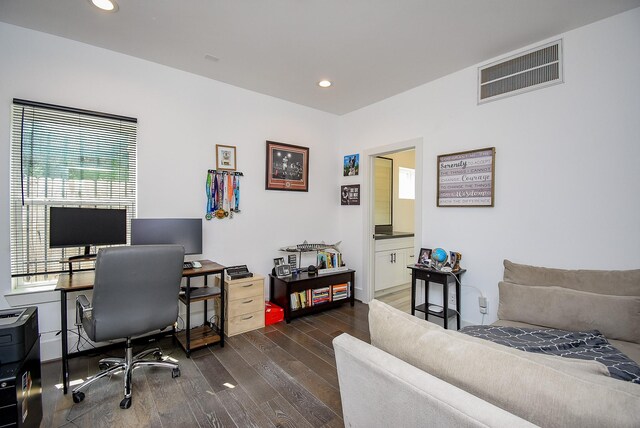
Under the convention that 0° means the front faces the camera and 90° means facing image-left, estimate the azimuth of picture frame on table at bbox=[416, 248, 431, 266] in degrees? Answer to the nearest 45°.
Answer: approximately 45°

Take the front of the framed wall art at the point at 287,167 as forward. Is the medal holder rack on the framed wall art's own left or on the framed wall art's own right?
on the framed wall art's own right

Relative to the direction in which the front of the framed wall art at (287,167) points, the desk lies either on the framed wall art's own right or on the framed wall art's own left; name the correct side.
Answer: on the framed wall art's own right

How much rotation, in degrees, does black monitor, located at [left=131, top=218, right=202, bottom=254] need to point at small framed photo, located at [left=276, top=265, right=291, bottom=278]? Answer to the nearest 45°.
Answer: approximately 90° to its left

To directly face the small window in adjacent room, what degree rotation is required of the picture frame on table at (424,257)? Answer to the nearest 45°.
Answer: approximately 135° to its right

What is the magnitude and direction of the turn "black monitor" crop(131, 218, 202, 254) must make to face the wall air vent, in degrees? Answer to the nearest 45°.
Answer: approximately 45° to its left

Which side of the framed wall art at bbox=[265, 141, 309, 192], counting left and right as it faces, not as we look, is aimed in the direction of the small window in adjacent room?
left

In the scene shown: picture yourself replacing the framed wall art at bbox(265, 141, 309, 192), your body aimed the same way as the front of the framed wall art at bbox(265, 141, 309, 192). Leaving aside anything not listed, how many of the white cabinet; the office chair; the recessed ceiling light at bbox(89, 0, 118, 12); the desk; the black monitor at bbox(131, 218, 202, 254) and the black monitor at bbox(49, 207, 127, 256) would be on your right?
5

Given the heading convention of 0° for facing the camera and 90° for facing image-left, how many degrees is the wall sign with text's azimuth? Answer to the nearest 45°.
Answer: approximately 45°

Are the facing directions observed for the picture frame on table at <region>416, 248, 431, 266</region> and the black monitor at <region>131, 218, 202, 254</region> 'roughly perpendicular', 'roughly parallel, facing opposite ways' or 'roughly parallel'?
roughly perpendicular
